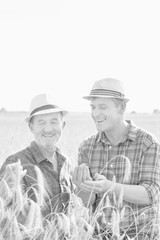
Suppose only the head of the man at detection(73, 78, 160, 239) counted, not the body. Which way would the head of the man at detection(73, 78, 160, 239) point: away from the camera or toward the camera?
toward the camera

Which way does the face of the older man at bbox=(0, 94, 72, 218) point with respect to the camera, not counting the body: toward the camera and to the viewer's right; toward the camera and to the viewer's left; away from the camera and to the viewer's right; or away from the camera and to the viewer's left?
toward the camera and to the viewer's right

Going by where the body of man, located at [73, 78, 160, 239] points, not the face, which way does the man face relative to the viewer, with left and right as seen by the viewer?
facing the viewer and to the left of the viewer

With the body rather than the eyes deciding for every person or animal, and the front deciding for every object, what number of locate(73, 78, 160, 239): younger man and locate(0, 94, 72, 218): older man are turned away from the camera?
0

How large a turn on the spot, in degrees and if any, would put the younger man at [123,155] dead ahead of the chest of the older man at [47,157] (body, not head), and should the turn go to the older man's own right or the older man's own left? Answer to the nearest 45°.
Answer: approximately 45° to the older man's own left

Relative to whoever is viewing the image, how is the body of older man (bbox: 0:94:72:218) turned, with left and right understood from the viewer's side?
facing the viewer and to the right of the viewer

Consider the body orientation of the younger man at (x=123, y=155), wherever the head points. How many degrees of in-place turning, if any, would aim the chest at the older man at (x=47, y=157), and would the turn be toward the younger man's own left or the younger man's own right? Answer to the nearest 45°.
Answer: approximately 45° to the younger man's own right
